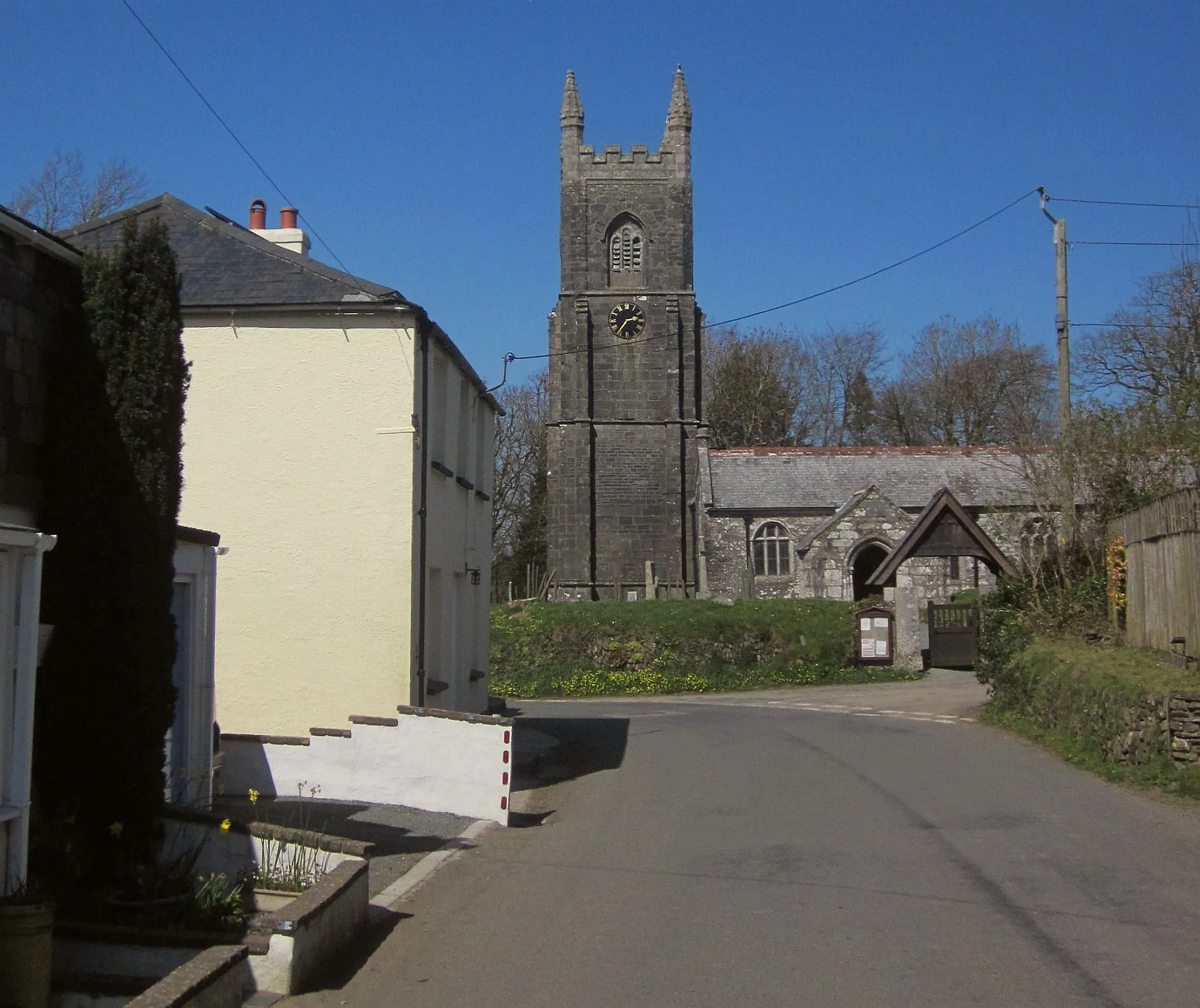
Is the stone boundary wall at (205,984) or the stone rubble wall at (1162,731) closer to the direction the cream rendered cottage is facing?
the stone rubble wall

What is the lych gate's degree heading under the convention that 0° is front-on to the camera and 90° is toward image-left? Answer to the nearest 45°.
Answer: approximately 0°

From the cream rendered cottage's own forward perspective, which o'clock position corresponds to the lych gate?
The lych gate is roughly at 11 o'clock from the cream rendered cottage.

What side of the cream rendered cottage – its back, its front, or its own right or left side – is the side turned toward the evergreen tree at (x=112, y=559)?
right

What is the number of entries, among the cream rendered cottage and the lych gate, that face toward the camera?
1

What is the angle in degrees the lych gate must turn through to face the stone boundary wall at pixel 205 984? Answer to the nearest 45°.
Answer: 0° — it already faces it

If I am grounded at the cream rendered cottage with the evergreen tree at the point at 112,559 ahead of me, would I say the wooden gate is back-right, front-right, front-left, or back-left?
back-left

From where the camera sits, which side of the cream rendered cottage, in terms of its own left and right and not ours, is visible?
right

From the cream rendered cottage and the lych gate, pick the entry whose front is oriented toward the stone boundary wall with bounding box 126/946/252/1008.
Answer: the lych gate

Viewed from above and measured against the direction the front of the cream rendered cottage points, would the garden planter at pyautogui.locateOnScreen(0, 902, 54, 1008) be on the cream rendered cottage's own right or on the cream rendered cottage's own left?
on the cream rendered cottage's own right

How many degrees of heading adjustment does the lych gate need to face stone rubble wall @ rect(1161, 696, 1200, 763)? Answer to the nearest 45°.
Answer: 0° — it already faces it
